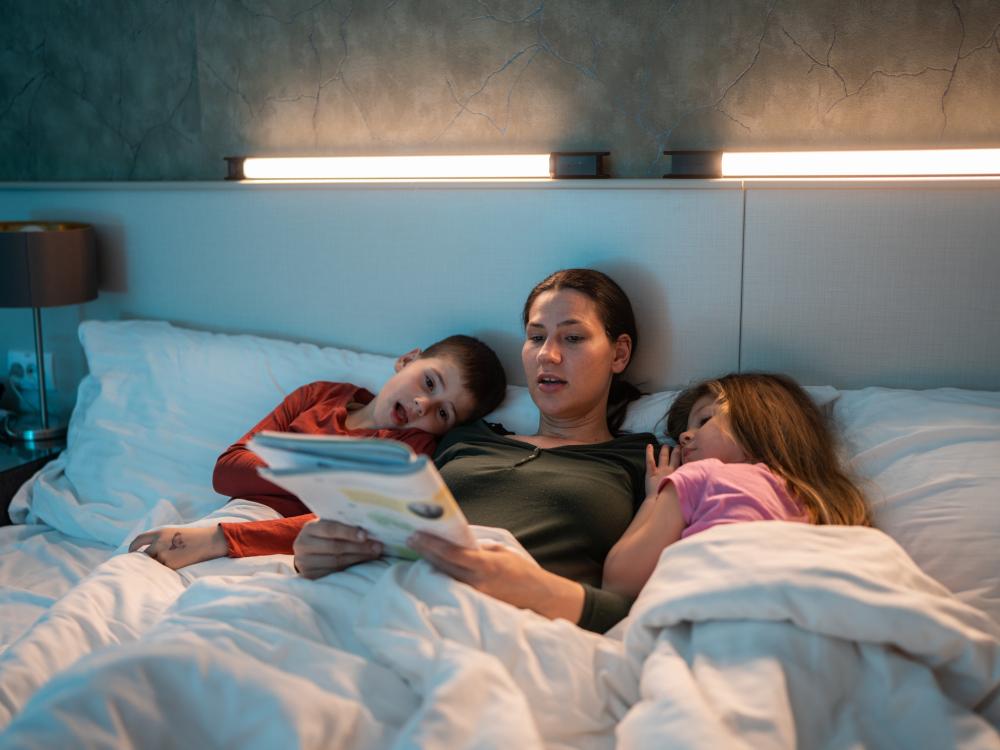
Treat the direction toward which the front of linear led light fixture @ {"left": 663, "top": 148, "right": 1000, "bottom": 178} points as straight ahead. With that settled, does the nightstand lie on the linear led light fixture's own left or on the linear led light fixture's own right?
on the linear led light fixture's own right

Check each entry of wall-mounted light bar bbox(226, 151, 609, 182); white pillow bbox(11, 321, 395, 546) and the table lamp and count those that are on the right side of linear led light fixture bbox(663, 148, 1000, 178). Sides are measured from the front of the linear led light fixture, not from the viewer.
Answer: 3

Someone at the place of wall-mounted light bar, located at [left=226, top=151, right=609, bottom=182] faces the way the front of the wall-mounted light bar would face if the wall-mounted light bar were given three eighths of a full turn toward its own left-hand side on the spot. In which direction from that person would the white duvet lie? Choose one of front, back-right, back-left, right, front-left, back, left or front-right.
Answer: back-right

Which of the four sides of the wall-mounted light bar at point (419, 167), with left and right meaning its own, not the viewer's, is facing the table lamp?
right

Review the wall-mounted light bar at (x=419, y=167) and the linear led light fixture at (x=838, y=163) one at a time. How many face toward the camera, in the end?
2

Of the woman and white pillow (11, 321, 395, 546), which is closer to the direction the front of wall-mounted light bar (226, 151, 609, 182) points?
the woman

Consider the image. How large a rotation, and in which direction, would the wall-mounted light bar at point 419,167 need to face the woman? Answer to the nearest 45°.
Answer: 0° — it already faces them

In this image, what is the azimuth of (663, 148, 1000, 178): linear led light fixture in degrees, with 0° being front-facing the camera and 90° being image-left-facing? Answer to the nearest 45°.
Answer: approximately 0°

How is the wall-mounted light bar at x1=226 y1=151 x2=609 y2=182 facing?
toward the camera

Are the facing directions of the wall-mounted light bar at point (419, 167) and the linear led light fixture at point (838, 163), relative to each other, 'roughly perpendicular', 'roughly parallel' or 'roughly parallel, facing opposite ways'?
roughly parallel

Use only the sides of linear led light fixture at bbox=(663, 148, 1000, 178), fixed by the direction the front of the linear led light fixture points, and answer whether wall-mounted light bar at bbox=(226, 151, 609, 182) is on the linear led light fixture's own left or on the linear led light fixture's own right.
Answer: on the linear led light fixture's own right

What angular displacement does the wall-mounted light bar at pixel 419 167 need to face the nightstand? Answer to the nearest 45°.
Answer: approximately 90° to its right
